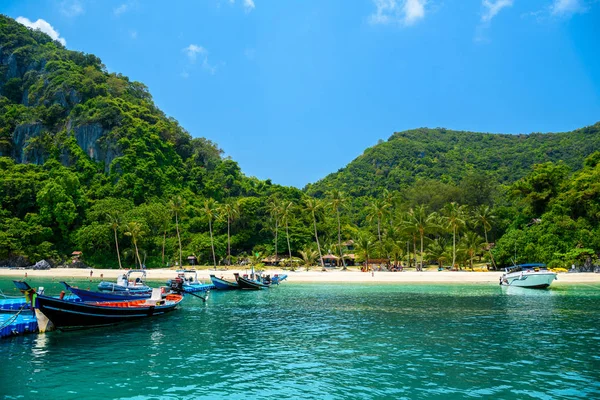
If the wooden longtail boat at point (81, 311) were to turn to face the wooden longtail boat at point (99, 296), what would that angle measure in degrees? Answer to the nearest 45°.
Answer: approximately 135° to its right

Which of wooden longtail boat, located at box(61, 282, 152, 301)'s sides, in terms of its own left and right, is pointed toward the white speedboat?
back

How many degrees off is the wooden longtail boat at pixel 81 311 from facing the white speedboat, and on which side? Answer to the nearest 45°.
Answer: approximately 135° to its left

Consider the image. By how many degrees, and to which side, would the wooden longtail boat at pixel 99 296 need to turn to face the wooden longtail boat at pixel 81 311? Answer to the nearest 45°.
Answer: approximately 90° to its left

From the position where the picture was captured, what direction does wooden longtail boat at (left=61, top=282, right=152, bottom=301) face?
facing to the left of the viewer

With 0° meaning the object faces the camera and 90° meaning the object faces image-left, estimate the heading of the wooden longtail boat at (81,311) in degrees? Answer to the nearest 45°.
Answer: approximately 45°

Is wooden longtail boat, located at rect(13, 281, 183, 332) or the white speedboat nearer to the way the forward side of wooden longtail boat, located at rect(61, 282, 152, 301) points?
the wooden longtail boat
